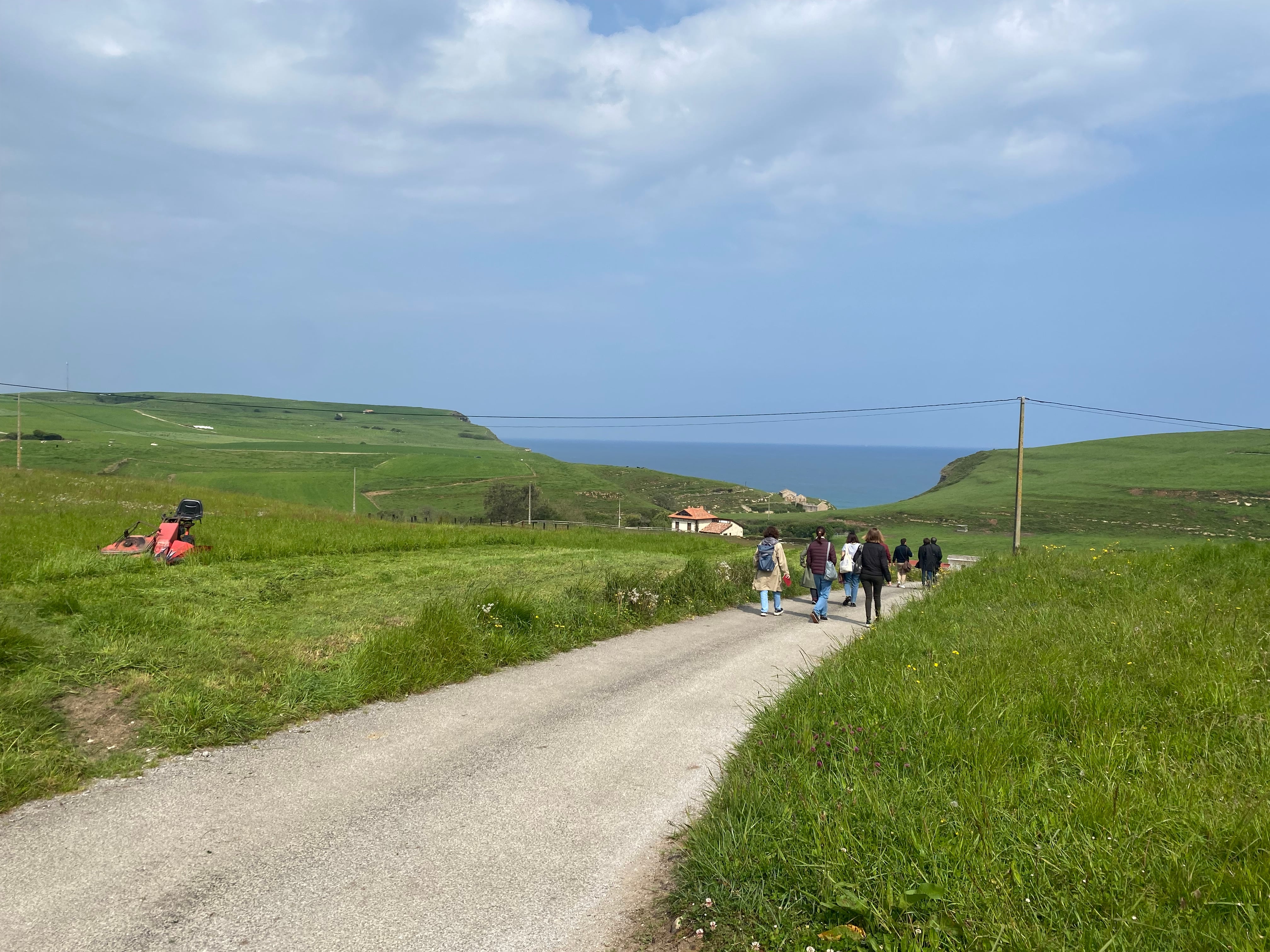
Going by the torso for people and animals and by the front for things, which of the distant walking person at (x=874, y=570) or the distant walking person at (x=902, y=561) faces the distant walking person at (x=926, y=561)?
the distant walking person at (x=874, y=570)

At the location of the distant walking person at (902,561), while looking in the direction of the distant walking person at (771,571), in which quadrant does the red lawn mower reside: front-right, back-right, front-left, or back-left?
front-right

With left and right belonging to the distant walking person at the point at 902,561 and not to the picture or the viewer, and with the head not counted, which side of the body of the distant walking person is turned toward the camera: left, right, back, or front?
back

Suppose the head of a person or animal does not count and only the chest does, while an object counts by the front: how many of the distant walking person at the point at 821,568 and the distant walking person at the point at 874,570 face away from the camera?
2

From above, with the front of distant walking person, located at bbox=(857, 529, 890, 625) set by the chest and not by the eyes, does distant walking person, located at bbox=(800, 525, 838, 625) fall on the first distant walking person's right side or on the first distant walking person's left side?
on the first distant walking person's left side

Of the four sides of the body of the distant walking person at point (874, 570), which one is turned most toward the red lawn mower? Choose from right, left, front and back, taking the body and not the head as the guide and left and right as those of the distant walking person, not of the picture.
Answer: left

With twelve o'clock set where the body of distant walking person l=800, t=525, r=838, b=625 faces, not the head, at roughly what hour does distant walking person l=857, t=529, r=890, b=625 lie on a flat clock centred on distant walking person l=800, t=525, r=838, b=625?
distant walking person l=857, t=529, r=890, b=625 is roughly at 3 o'clock from distant walking person l=800, t=525, r=838, b=625.

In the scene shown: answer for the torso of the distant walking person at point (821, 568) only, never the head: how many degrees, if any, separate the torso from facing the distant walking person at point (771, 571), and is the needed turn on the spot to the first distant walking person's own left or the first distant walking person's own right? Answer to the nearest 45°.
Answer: approximately 90° to the first distant walking person's own left

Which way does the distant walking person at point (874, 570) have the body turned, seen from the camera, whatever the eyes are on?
away from the camera

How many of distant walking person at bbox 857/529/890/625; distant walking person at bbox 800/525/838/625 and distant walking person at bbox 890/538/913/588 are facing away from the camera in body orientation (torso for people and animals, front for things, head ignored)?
3

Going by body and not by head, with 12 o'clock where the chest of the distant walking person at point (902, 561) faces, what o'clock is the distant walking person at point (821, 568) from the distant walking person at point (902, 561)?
the distant walking person at point (821, 568) is roughly at 6 o'clock from the distant walking person at point (902, 561).

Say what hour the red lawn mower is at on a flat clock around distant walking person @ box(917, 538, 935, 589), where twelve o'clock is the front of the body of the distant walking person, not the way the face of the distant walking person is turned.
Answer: The red lawn mower is roughly at 8 o'clock from the distant walking person.

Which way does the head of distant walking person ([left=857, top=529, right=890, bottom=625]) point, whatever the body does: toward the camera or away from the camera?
away from the camera

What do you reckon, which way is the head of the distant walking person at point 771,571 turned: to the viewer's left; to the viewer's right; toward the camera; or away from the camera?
away from the camera

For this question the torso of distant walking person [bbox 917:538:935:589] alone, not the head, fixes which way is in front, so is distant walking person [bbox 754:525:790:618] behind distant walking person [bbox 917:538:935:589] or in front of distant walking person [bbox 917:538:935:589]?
behind

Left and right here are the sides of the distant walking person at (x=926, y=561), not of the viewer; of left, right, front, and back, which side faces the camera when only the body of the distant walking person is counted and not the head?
back

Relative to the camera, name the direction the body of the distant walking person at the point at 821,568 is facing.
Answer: away from the camera
